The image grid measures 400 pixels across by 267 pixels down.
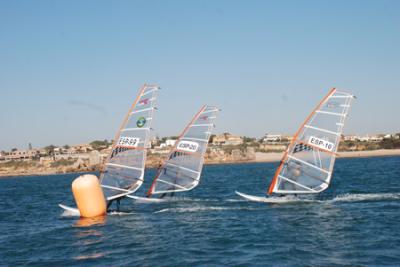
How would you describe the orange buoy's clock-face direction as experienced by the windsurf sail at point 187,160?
The orange buoy is roughly at 10 o'clock from the windsurf sail.

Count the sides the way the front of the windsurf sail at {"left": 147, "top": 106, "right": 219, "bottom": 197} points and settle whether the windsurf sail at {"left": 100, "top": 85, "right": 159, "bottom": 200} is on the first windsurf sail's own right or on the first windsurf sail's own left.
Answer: on the first windsurf sail's own left

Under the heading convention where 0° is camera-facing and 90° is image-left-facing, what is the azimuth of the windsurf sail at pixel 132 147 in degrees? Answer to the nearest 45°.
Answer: approximately 90°

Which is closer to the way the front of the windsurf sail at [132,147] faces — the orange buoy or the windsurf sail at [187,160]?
the orange buoy

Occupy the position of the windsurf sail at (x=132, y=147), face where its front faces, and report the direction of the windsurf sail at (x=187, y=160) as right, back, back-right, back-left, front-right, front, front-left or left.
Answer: back-right

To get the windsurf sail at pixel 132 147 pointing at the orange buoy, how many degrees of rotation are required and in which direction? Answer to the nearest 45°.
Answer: approximately 45° to its left

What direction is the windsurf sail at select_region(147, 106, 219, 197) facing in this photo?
to the viewer's left

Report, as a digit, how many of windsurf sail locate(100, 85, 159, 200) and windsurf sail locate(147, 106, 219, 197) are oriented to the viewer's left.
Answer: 2
